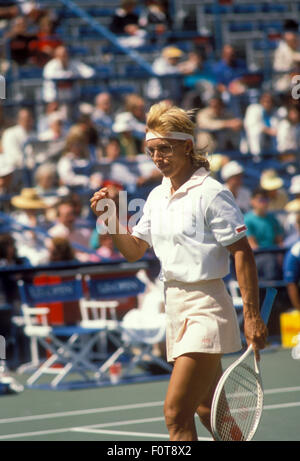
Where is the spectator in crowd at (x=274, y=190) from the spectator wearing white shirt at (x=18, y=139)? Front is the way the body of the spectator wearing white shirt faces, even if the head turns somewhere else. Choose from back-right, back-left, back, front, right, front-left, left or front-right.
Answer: front-left

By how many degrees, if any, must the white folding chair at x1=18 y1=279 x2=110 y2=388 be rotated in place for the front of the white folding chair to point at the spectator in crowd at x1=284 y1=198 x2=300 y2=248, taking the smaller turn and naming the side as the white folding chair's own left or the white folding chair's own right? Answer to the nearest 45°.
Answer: approximately 90° to the white folding chair's own left

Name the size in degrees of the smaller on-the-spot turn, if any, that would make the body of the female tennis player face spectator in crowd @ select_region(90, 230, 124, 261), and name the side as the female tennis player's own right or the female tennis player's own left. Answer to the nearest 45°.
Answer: approximately 135° to the female tennis player's own right

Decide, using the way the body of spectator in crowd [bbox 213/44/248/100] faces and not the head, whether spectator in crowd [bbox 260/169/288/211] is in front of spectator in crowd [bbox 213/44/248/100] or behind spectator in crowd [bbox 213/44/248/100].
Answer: in front

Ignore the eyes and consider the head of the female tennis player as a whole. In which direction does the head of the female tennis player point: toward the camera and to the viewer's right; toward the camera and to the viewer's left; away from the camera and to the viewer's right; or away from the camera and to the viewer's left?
toward the camera and to the viewer's left

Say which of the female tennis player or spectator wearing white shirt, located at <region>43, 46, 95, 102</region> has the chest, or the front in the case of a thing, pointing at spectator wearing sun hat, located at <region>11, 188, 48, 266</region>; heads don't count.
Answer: the spectator wearing white shirt

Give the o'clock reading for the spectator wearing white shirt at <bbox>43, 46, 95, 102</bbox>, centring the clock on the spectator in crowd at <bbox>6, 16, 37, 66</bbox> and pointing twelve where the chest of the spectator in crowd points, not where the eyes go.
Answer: The spectator wearing white shirt is roughly at 11 o'clock from the spectator in crowd.

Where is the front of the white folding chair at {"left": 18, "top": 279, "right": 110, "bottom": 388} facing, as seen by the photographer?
facing the viewer and to the right of the viewer

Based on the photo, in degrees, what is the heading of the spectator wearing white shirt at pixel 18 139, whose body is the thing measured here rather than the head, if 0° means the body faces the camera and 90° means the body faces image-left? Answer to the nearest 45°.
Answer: approximately 315°

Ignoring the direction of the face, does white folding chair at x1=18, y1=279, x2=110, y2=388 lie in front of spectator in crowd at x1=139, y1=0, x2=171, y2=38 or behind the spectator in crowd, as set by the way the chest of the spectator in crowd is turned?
in front

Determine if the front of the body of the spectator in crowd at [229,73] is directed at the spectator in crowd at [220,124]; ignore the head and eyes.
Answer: yes
